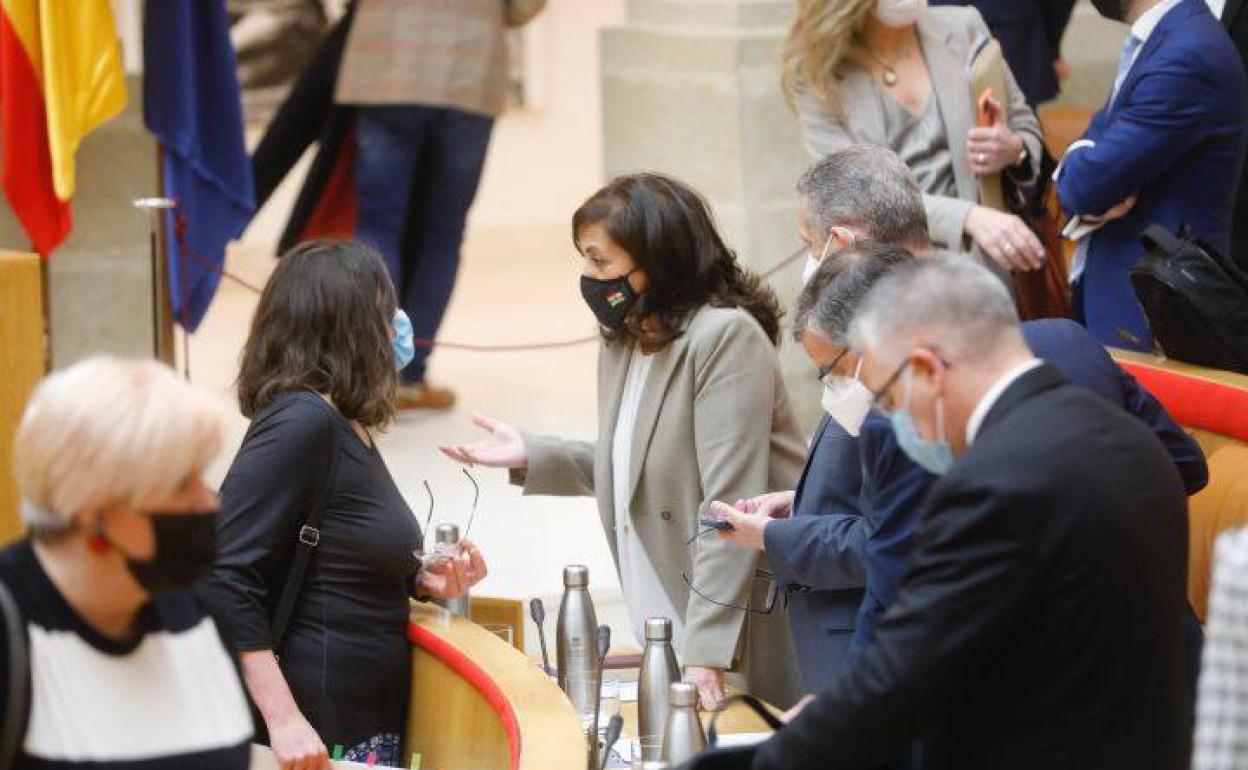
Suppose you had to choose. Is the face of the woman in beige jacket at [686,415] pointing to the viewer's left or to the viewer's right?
to the viewer's left

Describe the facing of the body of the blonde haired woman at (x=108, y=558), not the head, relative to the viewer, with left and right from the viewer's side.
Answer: facing the viewer and to the right of the viewer

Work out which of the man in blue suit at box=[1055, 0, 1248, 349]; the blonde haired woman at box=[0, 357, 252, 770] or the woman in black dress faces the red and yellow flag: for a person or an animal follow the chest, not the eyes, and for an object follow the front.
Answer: the man in blue suit

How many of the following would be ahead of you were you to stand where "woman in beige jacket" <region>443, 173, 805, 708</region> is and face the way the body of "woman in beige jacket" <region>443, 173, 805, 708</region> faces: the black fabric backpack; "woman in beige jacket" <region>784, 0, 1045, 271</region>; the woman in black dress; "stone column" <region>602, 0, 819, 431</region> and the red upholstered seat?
1

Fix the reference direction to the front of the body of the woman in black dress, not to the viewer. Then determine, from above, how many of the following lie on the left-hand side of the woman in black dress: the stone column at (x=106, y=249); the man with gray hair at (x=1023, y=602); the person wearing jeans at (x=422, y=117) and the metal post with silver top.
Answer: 3

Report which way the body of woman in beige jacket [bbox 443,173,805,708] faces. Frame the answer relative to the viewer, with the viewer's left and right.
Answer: facing the viewer and to the left of the viewer

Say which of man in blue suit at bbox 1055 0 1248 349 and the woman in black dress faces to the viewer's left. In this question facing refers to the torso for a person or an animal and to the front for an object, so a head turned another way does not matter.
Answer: the man in blue suit

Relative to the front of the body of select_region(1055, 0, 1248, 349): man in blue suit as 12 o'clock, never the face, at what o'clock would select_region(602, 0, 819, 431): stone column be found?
The stone column is roughly at 2 o'clock from the man in blue suit.

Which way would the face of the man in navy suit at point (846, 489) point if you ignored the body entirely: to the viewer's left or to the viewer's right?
to the viewer's left

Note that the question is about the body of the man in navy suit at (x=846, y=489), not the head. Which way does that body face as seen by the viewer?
to the viewer's left

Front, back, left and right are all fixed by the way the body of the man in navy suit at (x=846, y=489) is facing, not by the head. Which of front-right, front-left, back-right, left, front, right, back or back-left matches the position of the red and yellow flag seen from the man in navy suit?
front-right

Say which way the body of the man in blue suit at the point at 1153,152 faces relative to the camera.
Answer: to the viewer's left

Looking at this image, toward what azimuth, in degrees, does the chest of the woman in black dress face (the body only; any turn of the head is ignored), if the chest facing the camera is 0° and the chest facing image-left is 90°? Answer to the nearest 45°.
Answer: approximately 270°

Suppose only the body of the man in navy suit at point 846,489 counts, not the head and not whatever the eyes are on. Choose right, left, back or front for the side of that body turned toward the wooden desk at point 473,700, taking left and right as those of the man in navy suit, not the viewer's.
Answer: front

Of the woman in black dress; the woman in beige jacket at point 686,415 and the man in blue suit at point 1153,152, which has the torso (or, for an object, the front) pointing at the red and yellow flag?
the man in blue suit

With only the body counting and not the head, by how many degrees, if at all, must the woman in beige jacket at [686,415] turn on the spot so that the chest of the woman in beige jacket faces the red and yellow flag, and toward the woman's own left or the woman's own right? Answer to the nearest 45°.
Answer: approximately 90° to the woman's own right

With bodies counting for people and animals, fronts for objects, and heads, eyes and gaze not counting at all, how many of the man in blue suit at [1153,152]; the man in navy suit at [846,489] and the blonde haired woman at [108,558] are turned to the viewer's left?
2

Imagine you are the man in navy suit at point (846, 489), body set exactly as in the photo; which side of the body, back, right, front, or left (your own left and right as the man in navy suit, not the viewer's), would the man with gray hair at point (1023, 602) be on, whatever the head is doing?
left

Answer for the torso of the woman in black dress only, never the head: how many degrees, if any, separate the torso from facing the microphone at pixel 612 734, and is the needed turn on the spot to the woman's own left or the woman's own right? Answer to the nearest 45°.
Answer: approximately 45° to the woman's own right
